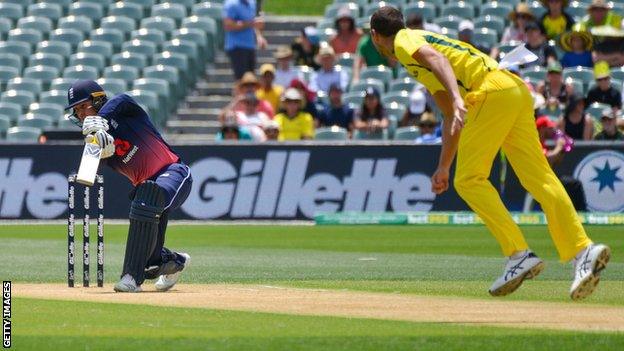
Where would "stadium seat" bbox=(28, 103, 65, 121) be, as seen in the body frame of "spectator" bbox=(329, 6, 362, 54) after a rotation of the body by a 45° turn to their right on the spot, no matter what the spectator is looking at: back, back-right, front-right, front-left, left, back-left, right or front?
front-right

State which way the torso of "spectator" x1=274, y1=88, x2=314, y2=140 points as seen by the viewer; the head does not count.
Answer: toward the camera

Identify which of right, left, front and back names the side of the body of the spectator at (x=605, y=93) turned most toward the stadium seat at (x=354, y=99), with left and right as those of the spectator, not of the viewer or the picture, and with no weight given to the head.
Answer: right

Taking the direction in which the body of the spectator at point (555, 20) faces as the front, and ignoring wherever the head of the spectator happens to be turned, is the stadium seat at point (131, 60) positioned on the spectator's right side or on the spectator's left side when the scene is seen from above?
on the spectator's right side

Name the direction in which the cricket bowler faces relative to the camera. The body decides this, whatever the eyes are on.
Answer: to the viewer's left

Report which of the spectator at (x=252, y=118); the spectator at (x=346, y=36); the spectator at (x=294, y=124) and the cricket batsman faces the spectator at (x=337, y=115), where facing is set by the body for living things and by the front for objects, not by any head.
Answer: the spectator at (x=346, y=36)

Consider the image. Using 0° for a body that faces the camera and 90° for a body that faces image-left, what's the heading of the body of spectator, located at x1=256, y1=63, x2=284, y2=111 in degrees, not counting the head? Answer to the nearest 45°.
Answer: approximately 0°

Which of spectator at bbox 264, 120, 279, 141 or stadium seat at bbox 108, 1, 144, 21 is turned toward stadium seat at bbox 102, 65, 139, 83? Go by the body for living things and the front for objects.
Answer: stadium seat at bbox 108, 1, 144, 21

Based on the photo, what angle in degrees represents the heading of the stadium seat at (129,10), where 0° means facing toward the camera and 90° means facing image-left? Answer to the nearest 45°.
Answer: approximately 0°

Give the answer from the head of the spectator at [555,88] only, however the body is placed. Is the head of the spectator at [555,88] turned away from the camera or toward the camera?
toward the camera

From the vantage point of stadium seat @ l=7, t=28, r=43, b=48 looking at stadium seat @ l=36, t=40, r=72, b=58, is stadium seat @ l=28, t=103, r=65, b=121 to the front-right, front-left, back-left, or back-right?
front-right

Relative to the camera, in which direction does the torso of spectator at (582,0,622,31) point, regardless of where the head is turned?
toward the camera

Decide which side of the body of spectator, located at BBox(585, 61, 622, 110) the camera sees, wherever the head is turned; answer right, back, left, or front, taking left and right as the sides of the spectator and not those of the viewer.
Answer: front

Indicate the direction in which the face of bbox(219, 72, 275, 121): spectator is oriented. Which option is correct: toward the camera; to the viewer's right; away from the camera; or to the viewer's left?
toward the camera

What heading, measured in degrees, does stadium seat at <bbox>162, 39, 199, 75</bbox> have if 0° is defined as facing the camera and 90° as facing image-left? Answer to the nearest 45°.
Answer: approximately 45°

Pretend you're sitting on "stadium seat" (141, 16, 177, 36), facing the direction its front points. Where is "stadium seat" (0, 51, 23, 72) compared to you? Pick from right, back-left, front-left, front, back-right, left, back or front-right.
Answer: right

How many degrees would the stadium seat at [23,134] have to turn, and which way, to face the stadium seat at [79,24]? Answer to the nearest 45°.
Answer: approximately 180°

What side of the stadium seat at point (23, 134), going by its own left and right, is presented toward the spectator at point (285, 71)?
left
